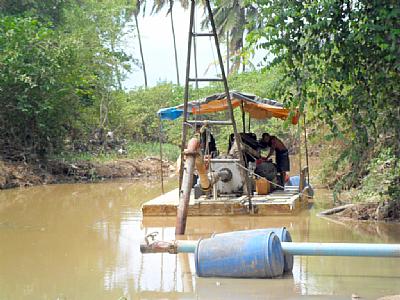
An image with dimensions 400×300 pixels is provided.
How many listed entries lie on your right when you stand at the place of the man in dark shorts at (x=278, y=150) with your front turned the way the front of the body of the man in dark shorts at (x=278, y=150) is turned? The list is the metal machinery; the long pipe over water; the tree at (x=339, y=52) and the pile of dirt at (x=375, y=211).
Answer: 0

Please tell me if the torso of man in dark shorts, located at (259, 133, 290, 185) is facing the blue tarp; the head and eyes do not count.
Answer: yes

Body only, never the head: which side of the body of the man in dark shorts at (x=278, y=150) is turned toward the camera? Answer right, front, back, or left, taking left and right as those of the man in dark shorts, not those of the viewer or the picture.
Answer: left
